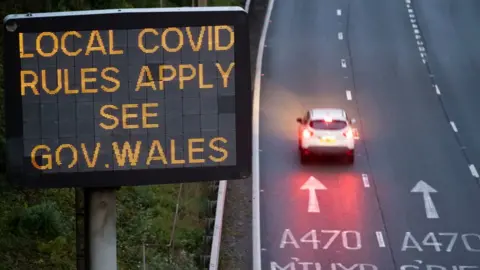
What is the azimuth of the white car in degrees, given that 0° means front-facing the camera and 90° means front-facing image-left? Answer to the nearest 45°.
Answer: approximately 180°

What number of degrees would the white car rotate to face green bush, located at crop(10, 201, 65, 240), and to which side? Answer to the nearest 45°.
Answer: approximately 135° to its left

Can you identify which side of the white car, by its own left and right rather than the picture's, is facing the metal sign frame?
back
